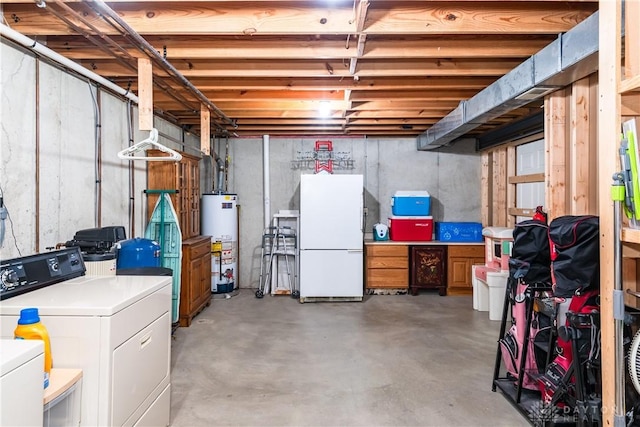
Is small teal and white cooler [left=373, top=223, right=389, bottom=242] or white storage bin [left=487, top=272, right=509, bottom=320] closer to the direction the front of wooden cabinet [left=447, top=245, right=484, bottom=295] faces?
the white storage bin

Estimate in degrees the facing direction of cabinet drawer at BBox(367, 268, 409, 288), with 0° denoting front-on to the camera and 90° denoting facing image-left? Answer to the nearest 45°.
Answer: approximately 0°

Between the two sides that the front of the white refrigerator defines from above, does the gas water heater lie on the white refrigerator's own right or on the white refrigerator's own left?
on the white refrigerator's own right

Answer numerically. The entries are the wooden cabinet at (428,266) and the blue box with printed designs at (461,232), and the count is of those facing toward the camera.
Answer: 2
